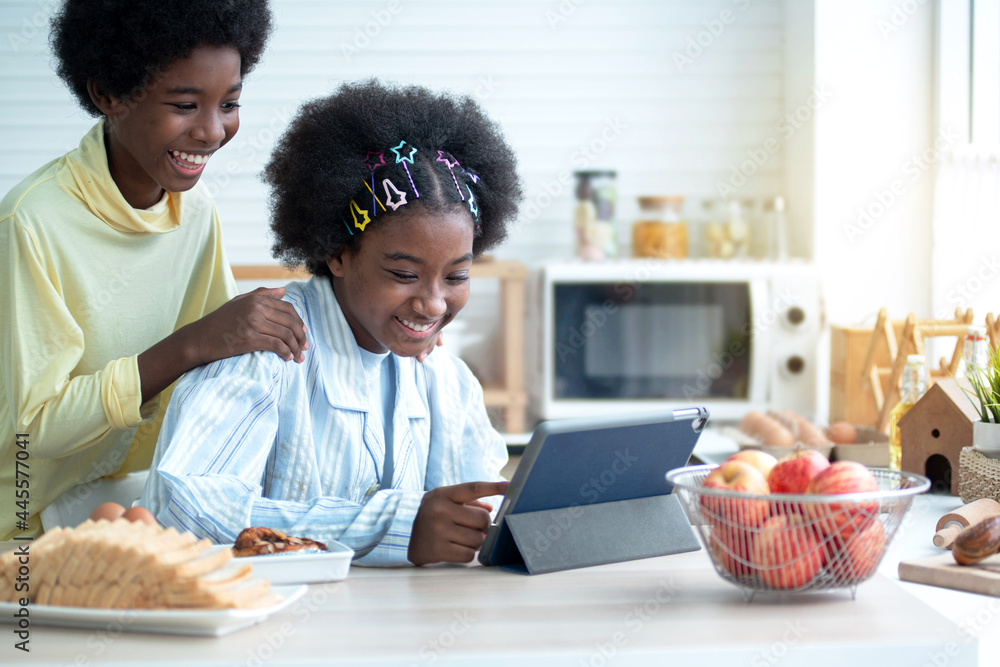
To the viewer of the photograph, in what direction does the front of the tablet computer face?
facing away from the viewer and to the left of the viewer

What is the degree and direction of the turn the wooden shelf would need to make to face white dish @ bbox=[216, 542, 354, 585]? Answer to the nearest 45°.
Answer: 0° — it already faces it

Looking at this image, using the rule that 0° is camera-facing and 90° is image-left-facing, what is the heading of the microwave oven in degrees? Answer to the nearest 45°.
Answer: approximately 0°

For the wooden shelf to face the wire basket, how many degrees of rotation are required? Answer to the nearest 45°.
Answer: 0° — it already faces it

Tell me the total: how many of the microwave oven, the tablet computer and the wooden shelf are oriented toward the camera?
2

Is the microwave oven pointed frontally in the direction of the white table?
yes

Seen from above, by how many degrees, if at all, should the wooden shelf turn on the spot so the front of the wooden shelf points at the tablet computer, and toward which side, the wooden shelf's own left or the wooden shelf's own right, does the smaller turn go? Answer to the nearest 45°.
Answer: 0° — it already faces it
